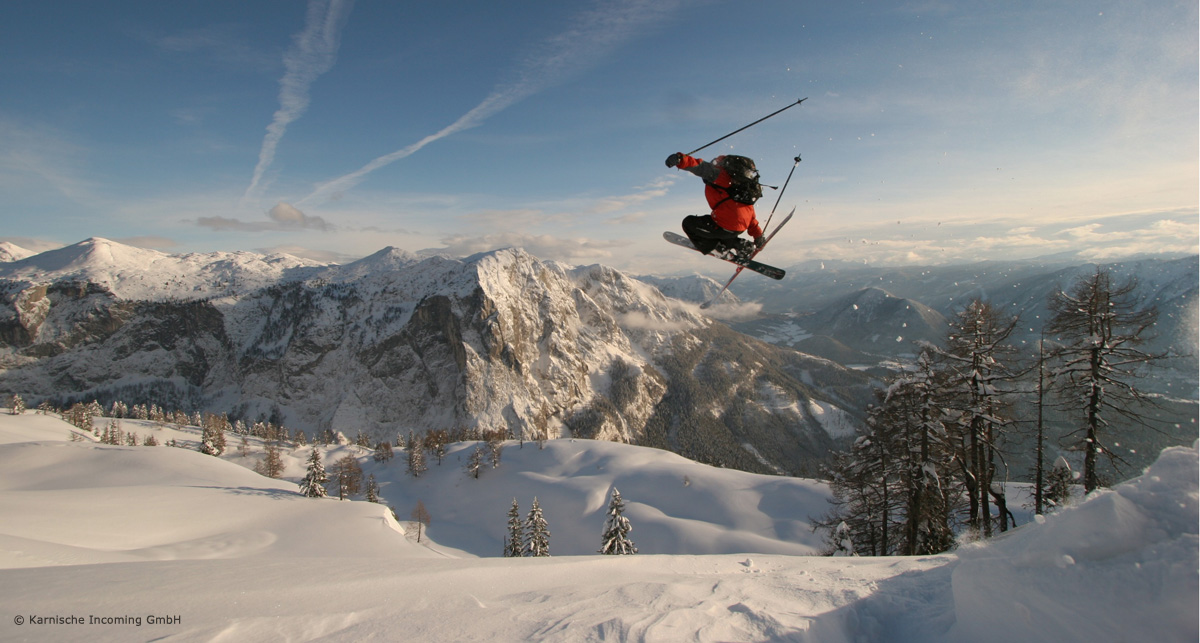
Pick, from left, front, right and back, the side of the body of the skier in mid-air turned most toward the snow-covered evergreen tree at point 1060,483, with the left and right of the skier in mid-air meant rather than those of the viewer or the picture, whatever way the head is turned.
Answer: right

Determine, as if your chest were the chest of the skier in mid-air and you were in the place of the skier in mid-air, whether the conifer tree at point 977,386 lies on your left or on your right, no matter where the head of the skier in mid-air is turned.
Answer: on your right

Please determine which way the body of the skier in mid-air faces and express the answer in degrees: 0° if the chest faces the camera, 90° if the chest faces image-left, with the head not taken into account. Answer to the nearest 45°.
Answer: approximately 135°

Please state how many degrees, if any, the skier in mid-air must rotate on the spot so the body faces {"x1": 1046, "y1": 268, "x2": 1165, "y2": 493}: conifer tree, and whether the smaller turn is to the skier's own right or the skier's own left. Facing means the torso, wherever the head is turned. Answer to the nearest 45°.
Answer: approximately 90° to the skier's own right
